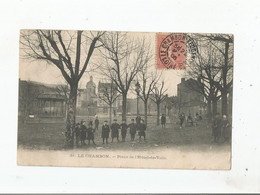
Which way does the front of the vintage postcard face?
toward the camera
